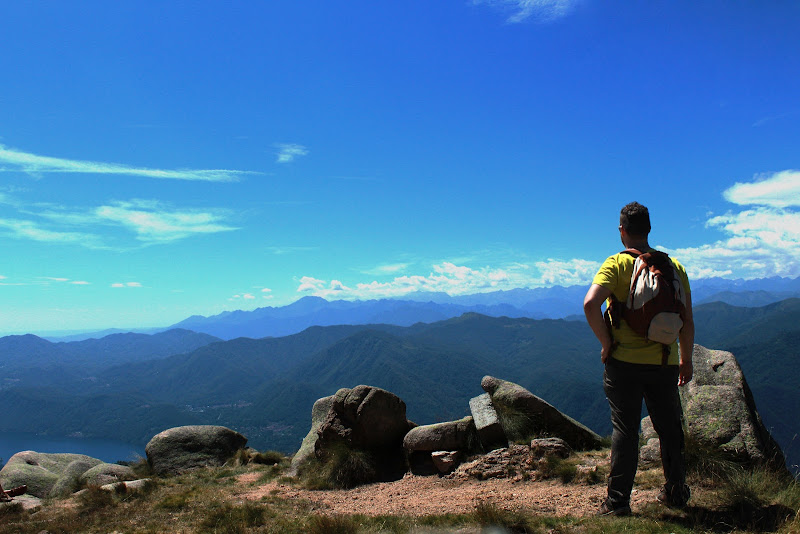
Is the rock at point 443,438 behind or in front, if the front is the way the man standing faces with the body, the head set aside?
in front

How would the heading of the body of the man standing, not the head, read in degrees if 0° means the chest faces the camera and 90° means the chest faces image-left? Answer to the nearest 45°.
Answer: approximately 135°

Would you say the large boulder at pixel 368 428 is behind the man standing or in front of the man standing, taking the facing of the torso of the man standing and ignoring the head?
in front

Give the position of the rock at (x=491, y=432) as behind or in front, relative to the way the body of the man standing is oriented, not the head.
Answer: in front
